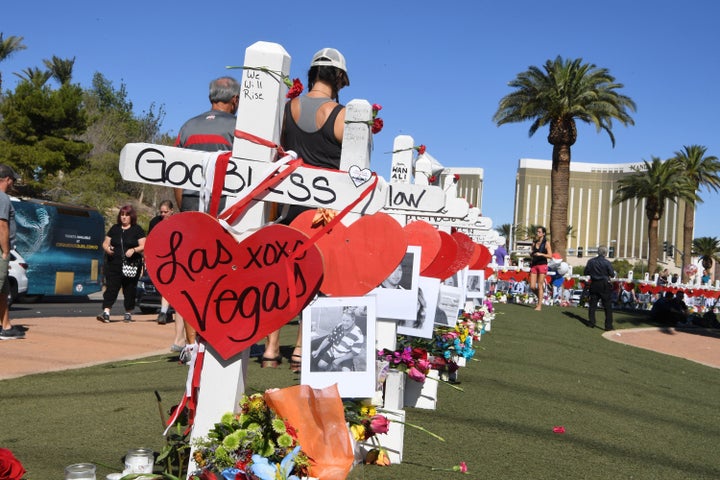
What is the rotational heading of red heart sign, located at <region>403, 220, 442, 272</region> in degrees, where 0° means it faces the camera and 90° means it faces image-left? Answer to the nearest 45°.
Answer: approximately 0°

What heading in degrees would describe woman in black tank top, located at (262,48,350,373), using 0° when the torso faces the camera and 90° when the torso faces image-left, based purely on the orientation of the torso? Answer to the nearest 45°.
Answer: approximately 180°

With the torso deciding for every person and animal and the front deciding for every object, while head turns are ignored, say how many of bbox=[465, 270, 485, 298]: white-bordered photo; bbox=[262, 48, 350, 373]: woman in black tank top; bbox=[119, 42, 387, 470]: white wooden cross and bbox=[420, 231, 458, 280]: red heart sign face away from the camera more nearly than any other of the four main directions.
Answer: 1

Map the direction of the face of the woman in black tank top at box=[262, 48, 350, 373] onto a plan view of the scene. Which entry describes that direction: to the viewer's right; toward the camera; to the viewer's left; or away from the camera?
away from the camera

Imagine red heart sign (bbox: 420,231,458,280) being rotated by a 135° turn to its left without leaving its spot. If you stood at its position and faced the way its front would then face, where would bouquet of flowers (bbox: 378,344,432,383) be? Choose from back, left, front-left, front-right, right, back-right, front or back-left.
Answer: back-right

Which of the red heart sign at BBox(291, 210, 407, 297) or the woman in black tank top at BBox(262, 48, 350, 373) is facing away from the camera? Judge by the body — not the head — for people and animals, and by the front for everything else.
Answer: the woman in black tank top

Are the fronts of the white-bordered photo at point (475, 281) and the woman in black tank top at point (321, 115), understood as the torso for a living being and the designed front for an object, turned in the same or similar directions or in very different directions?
very different directions

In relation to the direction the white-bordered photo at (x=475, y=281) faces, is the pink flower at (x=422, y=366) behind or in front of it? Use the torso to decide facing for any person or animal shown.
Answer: in front

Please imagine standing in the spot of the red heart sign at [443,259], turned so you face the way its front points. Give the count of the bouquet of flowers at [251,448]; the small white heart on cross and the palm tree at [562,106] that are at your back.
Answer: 1
